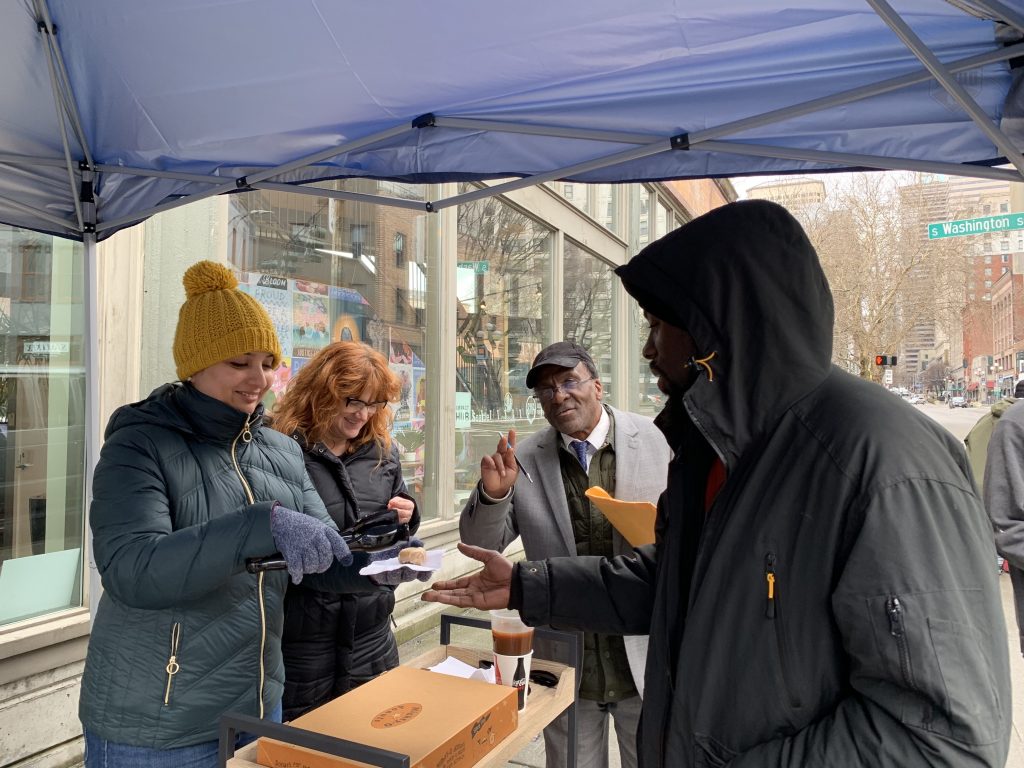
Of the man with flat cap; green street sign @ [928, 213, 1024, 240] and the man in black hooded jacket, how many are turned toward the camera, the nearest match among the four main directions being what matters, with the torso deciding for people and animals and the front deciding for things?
2

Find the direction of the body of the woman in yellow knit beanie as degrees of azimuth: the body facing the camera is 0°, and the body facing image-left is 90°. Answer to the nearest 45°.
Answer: approximately 315°

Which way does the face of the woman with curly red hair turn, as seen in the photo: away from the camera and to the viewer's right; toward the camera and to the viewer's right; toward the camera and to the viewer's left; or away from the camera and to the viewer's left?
toward the camera and to the viewer's right

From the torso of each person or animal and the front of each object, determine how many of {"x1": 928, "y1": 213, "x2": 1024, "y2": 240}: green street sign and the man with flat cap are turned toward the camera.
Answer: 2

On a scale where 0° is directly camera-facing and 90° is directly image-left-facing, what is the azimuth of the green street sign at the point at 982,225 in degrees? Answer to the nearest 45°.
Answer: approximately 0°

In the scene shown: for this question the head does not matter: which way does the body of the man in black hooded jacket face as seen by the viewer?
to the viewer's left

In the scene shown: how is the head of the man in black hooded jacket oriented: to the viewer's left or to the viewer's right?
to the viewer's left

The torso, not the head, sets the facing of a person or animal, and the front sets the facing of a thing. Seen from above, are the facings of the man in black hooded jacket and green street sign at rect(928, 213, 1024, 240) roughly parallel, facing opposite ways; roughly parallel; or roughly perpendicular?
roughly perpendicular
